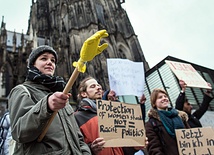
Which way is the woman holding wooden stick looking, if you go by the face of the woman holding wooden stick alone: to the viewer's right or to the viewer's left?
to the viewer's right

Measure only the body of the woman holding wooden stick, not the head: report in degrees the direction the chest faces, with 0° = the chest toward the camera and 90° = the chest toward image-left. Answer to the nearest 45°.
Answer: approximately 315°
